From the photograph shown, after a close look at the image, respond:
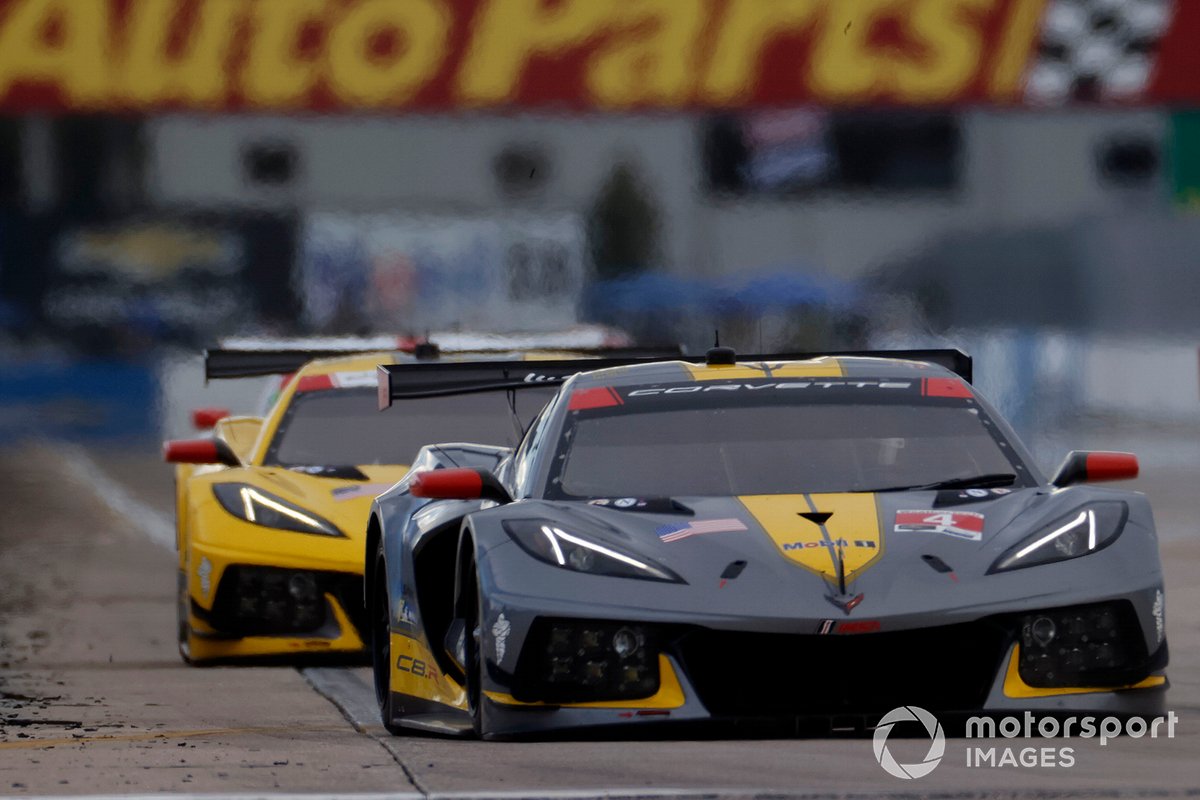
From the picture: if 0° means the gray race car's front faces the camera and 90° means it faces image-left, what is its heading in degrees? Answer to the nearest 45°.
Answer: approximately 0°

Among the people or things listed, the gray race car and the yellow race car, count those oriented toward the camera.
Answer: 2

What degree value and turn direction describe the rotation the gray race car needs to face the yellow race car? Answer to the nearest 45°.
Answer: approximately 135° to its right
